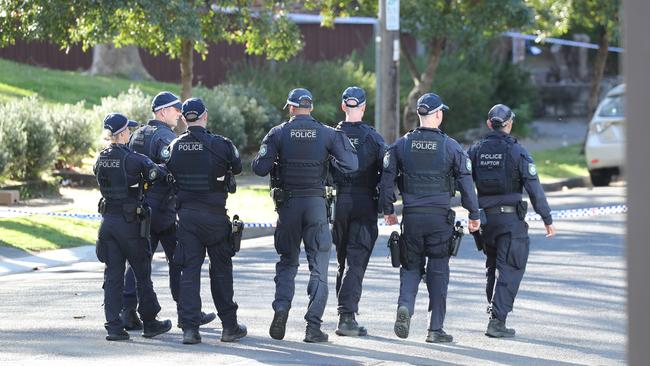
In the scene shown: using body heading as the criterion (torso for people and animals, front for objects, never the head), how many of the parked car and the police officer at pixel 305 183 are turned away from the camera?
2

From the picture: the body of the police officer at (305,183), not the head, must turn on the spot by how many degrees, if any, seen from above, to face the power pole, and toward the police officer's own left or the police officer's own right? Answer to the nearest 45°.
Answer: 0° — they already face it

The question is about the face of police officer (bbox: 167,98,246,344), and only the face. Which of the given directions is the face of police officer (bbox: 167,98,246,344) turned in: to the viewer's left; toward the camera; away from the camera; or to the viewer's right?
away from the camera

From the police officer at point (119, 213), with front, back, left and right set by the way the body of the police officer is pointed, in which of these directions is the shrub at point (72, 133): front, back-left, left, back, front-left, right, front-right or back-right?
front-left

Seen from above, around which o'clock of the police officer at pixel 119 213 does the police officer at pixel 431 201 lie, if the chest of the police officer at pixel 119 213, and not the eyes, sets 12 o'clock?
the police officer at pixel 431 201 is roughly at 2 o'clock from the police officer at pixel 119 213.

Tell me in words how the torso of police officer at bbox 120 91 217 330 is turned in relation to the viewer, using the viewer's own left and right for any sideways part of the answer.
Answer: facing away from the viewer and to the right of the viewer

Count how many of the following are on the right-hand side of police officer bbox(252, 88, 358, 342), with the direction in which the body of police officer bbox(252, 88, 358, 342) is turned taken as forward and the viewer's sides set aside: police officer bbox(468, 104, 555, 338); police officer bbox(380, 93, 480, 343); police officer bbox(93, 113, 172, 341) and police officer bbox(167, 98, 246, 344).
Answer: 2

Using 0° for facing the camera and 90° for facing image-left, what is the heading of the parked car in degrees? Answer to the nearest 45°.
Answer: approximately 180°

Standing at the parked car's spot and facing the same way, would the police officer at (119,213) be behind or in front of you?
behind

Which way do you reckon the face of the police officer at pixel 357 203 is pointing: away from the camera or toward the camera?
away from the camera

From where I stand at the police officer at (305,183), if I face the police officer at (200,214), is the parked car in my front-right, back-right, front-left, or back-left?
back-right

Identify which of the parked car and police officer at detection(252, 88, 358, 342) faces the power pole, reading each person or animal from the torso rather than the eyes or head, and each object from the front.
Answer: the police officer

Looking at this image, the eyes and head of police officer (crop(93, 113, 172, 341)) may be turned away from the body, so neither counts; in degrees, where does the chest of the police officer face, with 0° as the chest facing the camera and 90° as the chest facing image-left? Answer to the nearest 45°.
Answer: approximately 225°

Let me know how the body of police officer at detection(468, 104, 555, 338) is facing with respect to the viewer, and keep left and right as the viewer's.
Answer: facing away from the viewer and to the right of the viewer

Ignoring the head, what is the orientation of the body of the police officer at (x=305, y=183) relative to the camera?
away from the camera
